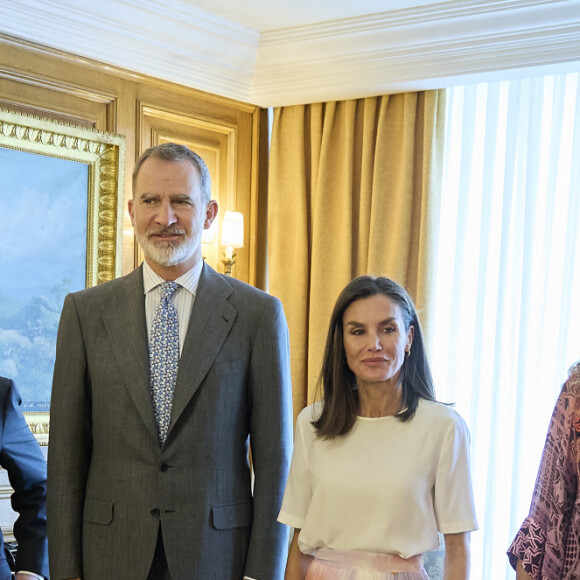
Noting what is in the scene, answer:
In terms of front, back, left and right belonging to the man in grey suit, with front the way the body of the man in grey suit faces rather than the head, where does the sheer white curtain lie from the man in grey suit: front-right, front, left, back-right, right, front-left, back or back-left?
back-left

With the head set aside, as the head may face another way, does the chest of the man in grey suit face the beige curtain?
no

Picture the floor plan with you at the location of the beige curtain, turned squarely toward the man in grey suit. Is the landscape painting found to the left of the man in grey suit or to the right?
right

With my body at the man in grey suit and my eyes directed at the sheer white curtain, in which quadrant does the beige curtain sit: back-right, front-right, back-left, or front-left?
front-left

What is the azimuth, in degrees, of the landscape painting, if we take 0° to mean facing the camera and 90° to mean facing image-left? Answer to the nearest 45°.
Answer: approximately 315°

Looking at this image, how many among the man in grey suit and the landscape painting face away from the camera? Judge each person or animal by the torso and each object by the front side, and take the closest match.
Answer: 0

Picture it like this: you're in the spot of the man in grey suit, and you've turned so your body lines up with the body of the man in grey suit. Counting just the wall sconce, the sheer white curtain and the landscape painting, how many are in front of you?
0

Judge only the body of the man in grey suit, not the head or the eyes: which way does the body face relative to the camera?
toward the camera

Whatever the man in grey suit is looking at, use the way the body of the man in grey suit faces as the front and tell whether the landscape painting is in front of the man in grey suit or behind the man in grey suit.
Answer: behind

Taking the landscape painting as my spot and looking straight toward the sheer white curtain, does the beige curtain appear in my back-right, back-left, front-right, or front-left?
front-left

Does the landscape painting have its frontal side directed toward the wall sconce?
no

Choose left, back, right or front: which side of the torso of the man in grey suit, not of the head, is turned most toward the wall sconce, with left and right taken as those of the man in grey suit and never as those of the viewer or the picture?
back

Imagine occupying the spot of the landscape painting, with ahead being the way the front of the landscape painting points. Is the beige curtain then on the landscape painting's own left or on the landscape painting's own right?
on the landscape painting's own left
